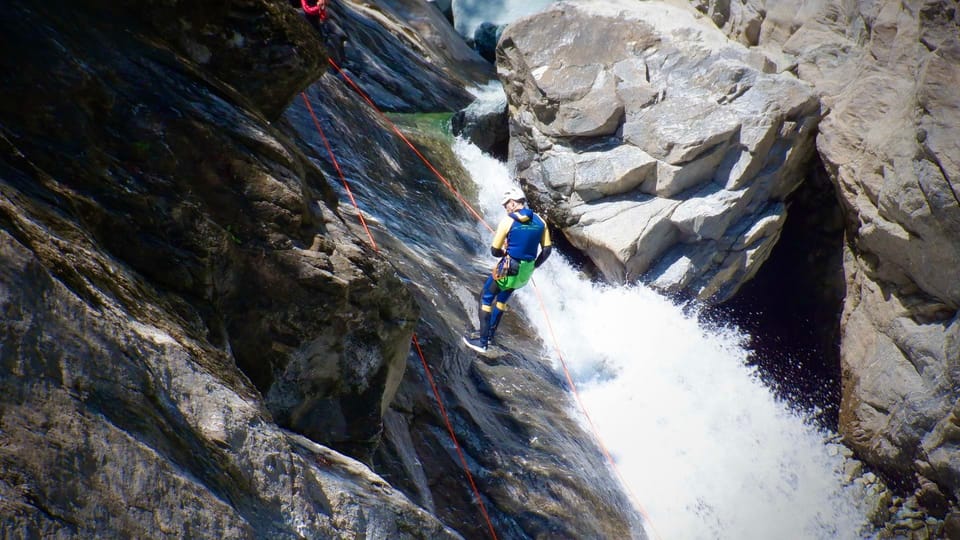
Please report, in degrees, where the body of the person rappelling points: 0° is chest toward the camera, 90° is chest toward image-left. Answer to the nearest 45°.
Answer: approximately 135°

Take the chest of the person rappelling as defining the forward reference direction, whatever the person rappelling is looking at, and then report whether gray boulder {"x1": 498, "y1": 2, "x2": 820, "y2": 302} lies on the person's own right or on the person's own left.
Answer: on the person's own right
